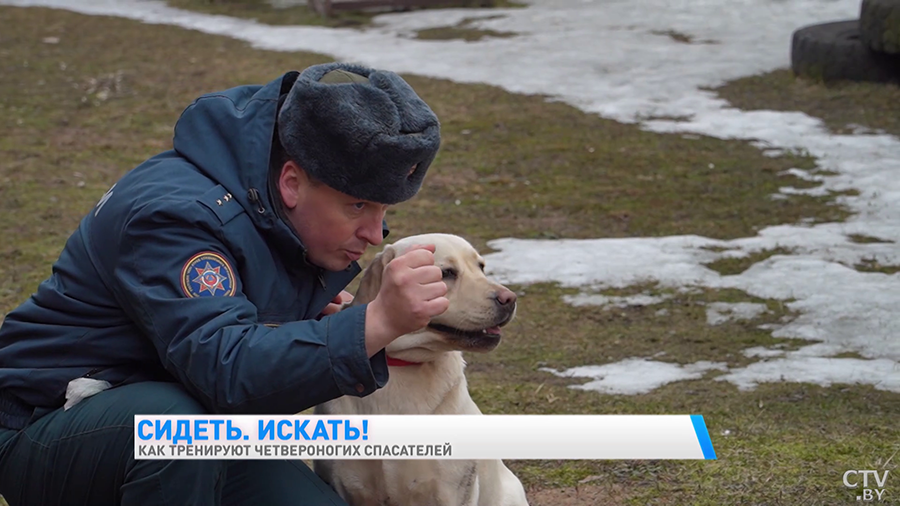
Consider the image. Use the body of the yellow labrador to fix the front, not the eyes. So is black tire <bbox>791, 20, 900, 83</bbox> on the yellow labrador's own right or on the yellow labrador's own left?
on the yellow labrador's own left

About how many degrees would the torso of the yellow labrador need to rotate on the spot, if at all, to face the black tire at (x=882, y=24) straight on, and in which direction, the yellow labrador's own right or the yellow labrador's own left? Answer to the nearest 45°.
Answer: approximately 90° to the yellow labrador's own left
